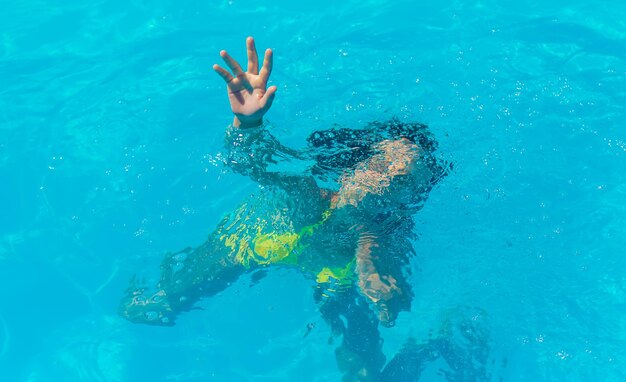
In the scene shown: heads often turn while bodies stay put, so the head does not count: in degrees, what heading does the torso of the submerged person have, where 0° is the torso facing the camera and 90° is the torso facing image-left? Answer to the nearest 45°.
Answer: approximately 0°
